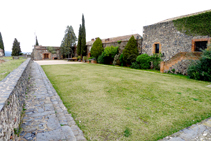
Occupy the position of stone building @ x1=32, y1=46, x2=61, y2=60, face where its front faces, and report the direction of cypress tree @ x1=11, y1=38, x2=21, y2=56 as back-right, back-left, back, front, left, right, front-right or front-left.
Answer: back-right

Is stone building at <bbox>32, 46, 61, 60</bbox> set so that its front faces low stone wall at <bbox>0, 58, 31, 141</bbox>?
yes

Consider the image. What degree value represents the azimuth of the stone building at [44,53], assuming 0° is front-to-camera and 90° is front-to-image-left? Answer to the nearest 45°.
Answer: approximately 0°

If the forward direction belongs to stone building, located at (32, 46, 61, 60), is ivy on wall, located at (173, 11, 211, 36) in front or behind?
in front

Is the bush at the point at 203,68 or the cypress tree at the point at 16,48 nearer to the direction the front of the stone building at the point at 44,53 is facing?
the bush

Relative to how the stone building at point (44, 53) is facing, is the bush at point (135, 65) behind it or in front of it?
in front
